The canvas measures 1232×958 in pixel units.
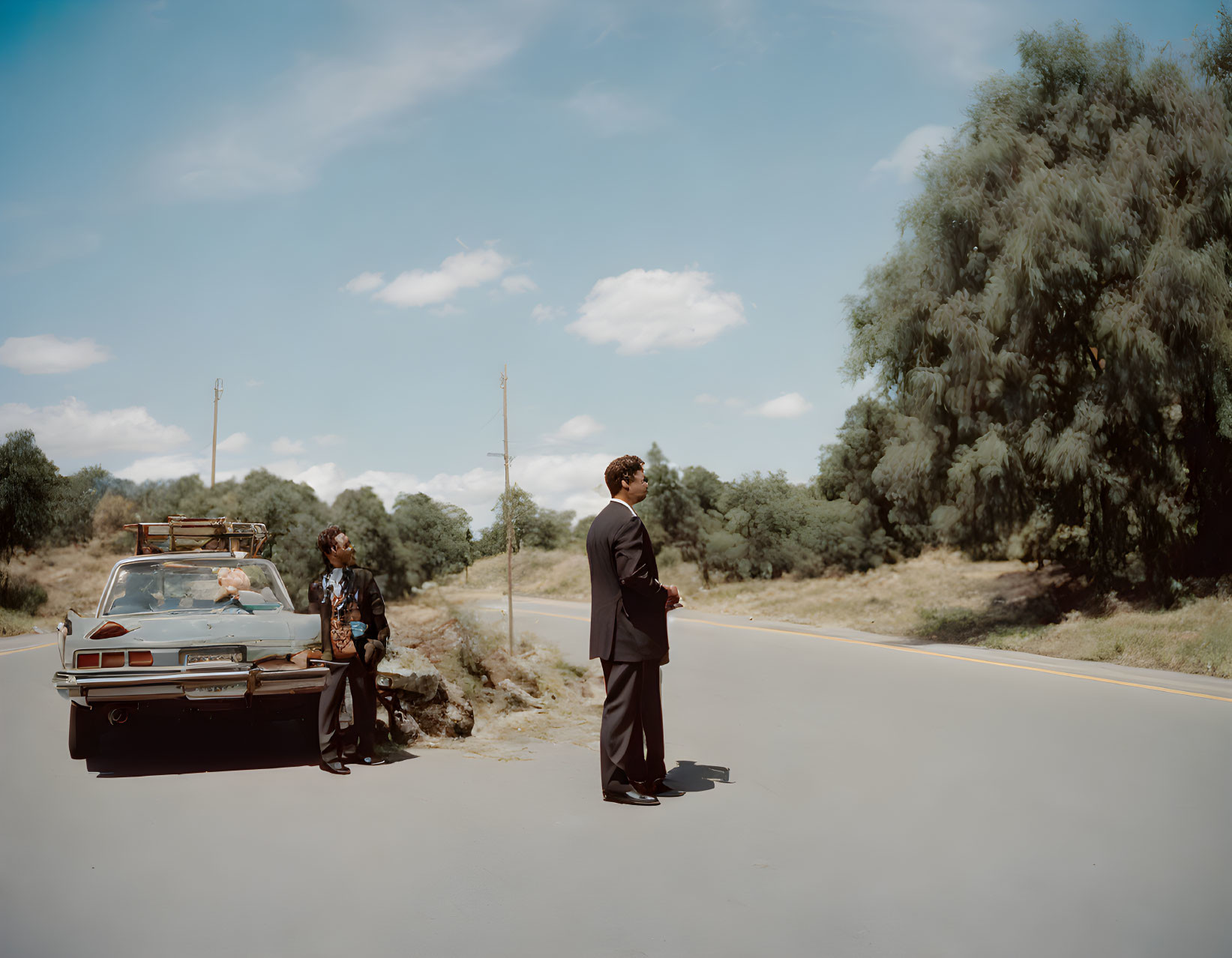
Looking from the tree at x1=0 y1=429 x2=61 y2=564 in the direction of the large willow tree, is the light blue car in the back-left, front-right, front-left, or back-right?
front-right

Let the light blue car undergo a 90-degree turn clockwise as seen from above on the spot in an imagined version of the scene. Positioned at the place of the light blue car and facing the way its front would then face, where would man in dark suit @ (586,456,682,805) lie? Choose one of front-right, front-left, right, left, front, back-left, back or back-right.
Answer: front-right

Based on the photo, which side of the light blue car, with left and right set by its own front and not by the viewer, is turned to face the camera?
back

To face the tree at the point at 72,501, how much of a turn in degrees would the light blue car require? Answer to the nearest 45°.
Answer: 0° — it already faces it

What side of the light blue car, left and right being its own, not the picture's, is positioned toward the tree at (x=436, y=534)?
front

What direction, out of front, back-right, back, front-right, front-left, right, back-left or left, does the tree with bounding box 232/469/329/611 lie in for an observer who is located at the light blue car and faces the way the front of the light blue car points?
front

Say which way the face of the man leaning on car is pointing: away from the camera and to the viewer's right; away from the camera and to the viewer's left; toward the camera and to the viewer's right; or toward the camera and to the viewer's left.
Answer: toward the camera and to the viewer's right

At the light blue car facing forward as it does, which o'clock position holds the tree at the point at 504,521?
The tree is roughly at 1 o'clock from the light blue car.

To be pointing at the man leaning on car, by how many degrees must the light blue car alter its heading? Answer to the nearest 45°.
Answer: approximately 90° to its right

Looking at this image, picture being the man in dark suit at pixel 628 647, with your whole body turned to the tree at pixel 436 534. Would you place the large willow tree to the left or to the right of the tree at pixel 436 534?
right

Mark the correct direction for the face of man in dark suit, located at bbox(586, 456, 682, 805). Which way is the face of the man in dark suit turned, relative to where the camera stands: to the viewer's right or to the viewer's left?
to the viewer's right

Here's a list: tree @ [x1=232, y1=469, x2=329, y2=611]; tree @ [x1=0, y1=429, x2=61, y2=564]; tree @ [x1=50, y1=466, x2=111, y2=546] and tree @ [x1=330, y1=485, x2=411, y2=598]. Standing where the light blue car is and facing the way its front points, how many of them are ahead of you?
4

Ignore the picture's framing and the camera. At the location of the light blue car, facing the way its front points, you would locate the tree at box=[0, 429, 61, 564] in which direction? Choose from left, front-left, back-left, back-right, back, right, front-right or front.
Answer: front

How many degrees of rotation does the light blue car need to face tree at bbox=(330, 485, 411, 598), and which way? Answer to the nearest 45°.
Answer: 0° — it already faces it

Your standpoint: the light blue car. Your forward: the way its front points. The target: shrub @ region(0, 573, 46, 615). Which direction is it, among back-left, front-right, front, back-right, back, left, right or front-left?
front
